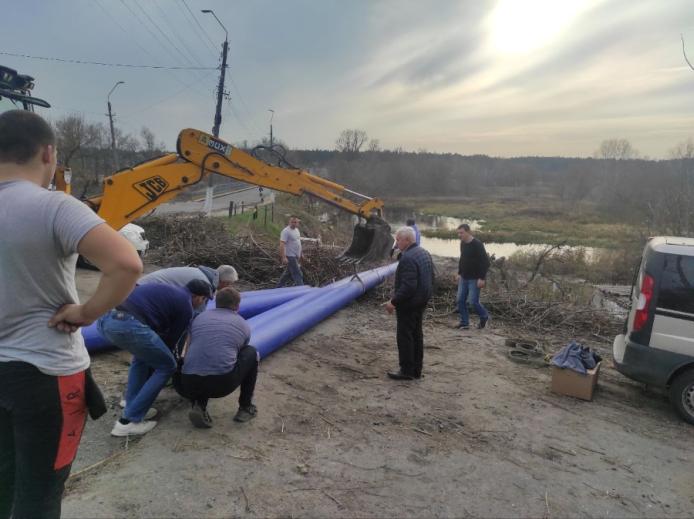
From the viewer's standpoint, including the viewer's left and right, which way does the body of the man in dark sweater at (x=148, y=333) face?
facing to the right of the viewer

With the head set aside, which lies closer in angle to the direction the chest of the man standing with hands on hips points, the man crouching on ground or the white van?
the man crouching on ground

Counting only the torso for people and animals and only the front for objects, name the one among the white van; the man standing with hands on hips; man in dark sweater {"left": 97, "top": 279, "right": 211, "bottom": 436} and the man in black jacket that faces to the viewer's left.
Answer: the man in black jacket

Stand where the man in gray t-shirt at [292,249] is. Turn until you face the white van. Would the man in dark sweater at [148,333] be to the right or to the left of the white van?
right

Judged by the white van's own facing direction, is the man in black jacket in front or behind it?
behind

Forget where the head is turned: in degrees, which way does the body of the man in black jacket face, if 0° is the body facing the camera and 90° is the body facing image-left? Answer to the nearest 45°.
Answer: approximately 90°

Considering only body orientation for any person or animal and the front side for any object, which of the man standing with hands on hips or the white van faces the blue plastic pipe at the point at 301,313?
the man standing with hands on hips

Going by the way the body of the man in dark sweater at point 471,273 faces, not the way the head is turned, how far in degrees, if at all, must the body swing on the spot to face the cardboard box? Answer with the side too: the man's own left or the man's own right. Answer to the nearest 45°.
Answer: approximately 90° to the man's own left
